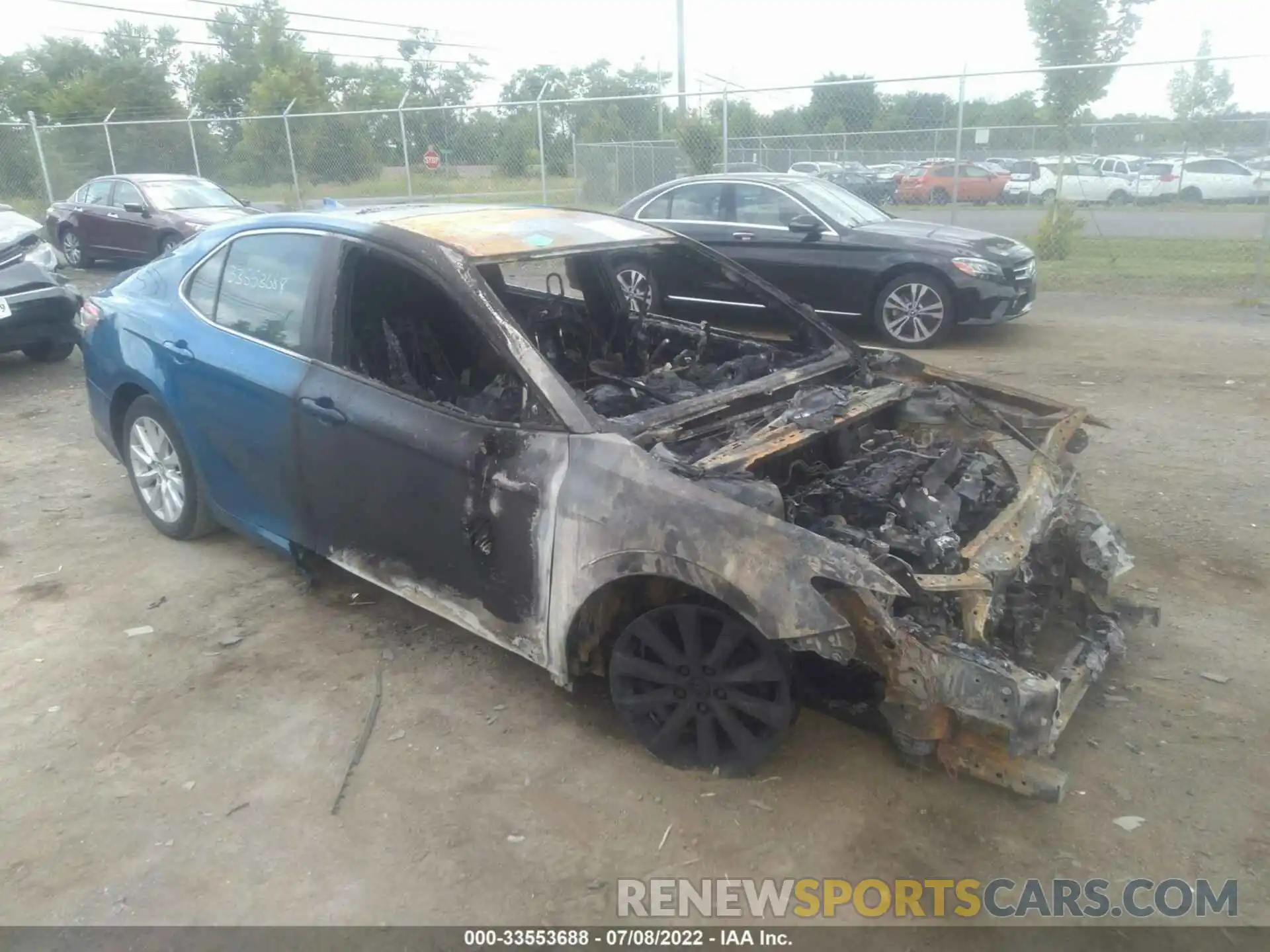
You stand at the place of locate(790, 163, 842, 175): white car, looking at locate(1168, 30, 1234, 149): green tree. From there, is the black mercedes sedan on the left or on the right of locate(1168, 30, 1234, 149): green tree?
right

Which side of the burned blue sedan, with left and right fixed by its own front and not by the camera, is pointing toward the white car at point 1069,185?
left

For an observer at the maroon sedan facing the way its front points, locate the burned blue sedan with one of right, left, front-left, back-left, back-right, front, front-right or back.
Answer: front-right

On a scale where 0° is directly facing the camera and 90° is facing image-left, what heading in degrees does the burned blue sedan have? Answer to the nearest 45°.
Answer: approximately 315°

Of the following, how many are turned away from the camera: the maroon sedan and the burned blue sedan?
0

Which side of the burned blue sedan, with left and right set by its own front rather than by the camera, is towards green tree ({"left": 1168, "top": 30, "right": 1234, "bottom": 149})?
left

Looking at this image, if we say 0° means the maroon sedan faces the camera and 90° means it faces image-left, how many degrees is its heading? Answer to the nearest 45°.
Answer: approximately 315°

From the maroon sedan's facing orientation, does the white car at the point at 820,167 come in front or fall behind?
in front

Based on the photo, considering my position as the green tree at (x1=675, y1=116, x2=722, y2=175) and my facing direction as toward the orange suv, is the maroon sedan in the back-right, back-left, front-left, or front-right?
back-right

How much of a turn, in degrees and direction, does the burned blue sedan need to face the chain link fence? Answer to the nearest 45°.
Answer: approximately 135° to its left

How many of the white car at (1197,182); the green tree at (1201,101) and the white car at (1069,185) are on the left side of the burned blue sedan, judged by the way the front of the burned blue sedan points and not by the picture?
3

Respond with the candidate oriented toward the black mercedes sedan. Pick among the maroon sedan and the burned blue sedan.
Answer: the maroon sedan

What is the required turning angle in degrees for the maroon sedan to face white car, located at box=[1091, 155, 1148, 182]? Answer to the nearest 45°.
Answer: approximately 45° to its left
